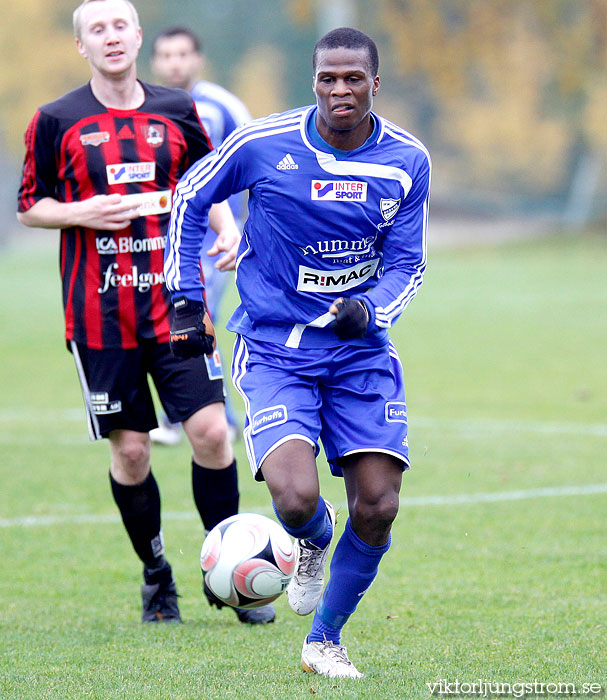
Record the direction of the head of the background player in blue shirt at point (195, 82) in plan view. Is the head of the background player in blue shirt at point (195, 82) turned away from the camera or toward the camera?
toward the camera

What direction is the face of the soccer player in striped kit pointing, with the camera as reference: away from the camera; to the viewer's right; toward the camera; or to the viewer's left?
toward the camera

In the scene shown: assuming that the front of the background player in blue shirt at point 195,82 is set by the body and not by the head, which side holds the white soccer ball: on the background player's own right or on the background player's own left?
on the background player's own left

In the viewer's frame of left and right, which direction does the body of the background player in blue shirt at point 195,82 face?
facing the viewer and to the left of the viewer

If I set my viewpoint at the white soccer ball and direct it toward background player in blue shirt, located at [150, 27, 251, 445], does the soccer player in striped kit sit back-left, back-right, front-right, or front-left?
front-left

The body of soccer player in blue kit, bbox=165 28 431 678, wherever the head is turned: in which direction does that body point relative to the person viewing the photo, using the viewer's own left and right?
facing the viewer

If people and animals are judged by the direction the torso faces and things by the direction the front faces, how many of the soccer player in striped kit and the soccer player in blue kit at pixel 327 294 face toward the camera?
2

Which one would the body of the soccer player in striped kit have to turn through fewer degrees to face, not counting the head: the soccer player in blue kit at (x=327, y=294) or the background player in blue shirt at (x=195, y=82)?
the soccer player in blue kit

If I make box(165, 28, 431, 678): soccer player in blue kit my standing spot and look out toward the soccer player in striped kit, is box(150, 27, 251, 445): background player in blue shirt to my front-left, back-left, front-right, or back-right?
front-right

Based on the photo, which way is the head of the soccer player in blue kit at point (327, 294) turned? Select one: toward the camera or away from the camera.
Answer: toward the camera

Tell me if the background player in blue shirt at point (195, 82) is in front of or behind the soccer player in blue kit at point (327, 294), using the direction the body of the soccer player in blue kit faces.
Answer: behind

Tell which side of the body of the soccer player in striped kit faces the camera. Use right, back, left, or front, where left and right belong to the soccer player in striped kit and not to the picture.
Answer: front
